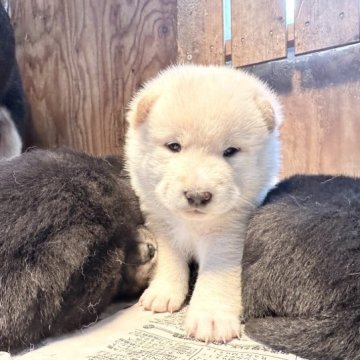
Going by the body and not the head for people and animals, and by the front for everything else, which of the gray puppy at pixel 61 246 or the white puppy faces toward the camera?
the white puppy

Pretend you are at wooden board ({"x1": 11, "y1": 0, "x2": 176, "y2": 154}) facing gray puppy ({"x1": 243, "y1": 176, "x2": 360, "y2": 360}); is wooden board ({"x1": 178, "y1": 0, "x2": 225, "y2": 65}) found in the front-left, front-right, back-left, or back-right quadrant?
front-left

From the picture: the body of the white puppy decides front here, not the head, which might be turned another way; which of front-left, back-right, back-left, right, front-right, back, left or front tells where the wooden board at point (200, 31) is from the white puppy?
back

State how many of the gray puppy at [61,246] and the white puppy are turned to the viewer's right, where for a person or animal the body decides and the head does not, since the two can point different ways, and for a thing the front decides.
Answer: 1

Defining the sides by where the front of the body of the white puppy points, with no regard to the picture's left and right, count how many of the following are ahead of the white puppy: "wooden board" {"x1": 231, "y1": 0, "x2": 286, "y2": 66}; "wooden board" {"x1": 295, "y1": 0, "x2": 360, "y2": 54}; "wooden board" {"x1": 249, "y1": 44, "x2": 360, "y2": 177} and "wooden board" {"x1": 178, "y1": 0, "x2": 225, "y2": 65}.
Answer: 0

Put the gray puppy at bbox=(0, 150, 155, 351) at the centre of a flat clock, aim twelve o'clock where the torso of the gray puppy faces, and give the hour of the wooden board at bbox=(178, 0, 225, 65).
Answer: The wooden board is roughly at 10 o'clock from the gray puppy.

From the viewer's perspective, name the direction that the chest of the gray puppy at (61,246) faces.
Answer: to the viewer's right

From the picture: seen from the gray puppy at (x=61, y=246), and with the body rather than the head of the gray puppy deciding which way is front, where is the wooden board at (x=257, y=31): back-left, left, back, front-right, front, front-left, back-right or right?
front-left

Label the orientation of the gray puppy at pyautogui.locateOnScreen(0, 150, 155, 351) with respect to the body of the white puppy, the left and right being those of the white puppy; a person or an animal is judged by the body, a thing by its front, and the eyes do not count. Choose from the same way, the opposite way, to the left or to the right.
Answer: to the left

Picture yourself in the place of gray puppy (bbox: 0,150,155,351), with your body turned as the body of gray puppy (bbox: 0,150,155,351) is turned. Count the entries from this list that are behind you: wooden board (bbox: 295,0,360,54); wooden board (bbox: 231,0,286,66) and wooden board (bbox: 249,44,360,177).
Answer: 0

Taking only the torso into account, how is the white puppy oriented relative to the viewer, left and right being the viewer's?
facing the viewer
